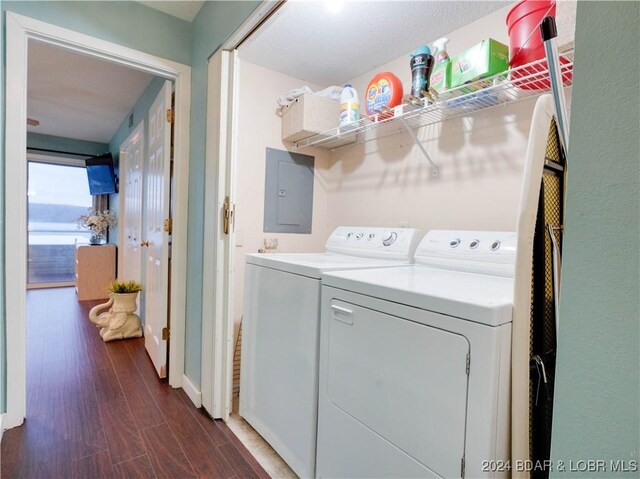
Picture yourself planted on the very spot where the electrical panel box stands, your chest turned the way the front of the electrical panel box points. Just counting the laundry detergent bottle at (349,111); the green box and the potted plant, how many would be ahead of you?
2

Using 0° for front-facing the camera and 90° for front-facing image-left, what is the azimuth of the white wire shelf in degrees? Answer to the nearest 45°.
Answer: approximately 45°

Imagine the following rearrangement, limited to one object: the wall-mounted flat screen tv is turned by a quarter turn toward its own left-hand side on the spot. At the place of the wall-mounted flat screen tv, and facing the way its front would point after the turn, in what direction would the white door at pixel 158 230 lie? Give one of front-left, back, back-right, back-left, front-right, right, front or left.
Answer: front-right

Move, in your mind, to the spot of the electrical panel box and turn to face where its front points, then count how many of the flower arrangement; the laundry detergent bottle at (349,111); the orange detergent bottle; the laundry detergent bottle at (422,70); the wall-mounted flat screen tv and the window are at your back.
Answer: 3

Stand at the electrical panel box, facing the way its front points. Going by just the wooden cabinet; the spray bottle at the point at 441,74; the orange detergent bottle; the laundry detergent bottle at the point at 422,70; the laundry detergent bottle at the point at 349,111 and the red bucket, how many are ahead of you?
5

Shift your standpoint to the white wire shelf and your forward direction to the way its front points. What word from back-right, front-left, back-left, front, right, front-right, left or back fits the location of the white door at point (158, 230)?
front-right

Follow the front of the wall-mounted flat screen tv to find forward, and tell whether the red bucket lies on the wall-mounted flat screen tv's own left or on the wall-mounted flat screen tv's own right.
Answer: on the wall-mounted flat screen tv's own left

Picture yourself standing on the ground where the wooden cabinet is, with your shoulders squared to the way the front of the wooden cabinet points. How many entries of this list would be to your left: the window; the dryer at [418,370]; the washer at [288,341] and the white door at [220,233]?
3

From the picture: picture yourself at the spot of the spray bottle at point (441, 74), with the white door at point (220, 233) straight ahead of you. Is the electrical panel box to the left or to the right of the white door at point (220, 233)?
right

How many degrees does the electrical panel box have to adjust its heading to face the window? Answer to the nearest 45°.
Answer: approximately 180°
